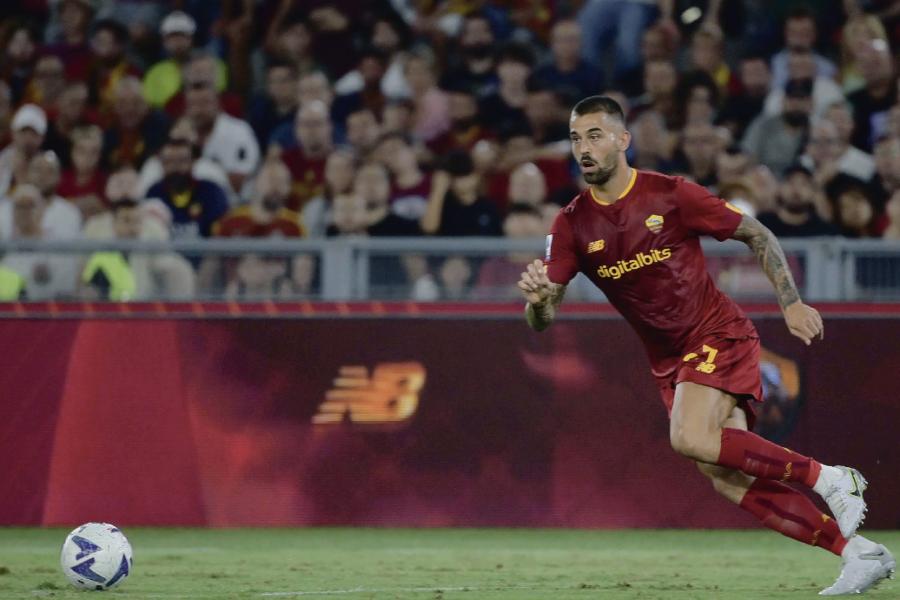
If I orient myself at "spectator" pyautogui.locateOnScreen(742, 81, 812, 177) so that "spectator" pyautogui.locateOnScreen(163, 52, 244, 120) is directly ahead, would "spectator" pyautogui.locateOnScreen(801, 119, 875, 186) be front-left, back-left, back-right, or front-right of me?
back-left

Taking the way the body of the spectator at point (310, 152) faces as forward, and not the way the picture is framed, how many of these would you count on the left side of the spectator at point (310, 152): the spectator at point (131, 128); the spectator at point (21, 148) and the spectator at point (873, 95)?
1

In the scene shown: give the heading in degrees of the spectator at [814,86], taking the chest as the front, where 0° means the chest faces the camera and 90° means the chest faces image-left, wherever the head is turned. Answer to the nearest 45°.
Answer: approximately 0°

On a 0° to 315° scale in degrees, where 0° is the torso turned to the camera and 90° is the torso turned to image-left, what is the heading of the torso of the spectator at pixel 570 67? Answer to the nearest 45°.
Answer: approximately 0°

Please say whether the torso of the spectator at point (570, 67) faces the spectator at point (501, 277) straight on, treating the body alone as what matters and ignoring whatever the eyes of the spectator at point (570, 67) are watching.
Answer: yes

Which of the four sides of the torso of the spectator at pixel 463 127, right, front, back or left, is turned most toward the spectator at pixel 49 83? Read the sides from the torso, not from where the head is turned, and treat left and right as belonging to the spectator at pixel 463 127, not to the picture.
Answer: right
